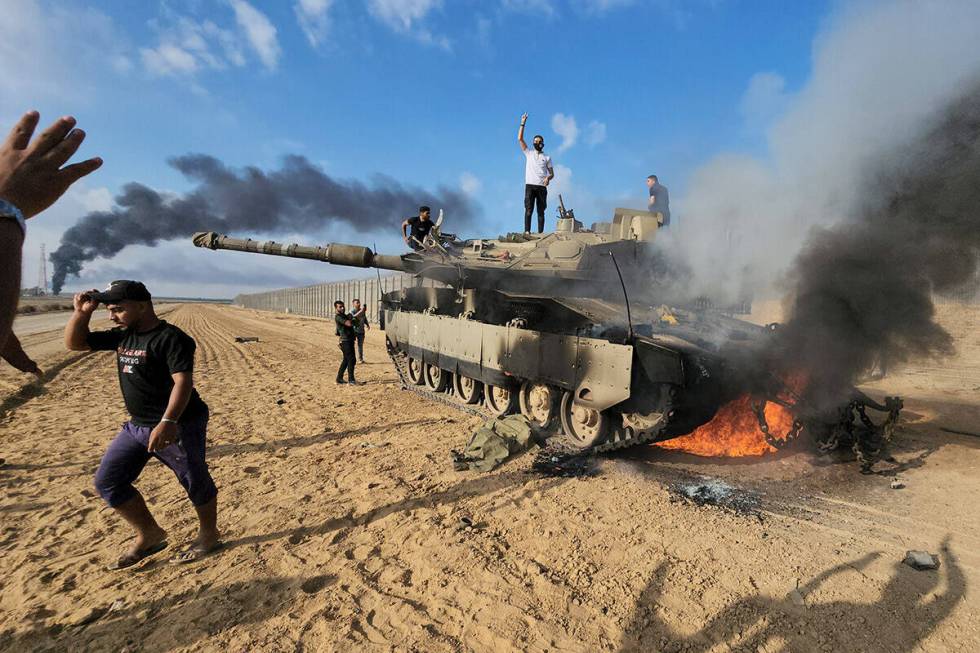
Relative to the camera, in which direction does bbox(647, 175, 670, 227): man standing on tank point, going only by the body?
to the viewer's left

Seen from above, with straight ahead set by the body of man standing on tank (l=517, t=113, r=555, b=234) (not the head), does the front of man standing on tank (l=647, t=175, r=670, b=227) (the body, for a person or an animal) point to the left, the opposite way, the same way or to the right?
to the right

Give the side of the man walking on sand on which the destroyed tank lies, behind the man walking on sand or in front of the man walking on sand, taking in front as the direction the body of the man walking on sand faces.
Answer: behind

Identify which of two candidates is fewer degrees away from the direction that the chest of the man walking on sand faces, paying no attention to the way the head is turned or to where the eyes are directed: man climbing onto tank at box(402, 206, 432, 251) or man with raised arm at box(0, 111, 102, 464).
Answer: the man with raised arm

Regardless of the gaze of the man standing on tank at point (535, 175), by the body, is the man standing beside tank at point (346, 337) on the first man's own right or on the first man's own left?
on the first man's own right

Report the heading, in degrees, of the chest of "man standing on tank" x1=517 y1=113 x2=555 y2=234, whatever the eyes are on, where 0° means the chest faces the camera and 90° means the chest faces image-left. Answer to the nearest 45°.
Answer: approximately 0°

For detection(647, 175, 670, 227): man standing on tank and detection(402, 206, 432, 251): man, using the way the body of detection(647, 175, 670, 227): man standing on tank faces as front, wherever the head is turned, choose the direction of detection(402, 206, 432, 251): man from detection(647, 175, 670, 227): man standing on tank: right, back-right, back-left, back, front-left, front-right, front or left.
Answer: front

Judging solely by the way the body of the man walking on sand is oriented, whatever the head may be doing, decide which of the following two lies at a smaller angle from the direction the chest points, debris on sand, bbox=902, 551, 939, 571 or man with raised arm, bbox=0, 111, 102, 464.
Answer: the man with raised arm

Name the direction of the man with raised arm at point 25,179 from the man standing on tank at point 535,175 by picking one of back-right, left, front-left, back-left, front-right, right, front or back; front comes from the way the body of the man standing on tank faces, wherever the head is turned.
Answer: front

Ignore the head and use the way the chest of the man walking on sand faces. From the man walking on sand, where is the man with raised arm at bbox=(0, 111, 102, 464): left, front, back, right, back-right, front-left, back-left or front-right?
front-left

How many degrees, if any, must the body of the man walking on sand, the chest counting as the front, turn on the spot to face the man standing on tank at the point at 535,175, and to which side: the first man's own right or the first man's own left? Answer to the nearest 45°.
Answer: approximately 180°

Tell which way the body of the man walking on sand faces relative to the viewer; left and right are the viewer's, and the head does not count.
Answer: facing the viewer and to the left of the viewer

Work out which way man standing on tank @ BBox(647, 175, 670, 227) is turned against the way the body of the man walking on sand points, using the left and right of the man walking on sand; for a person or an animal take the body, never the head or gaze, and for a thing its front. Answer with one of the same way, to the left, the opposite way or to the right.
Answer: to the right

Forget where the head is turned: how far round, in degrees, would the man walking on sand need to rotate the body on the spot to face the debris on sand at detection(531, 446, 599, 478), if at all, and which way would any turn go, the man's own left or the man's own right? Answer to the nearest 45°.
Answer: approximately 135° to the man's own left
